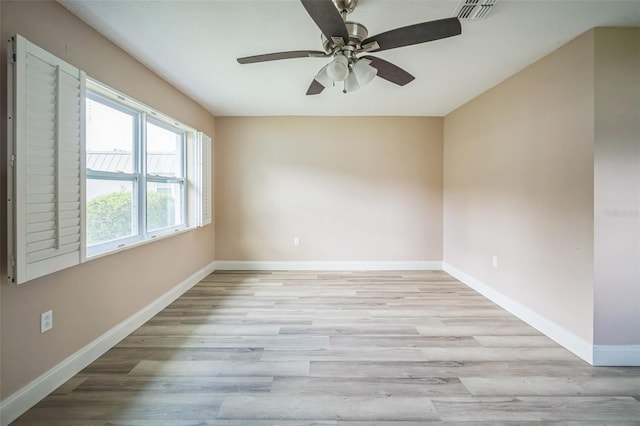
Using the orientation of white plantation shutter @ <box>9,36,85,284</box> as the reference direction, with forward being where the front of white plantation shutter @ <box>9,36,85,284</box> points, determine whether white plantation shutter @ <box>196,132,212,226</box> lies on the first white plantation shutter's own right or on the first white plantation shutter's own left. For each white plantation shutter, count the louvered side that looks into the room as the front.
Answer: on the first white plantation shutter's own left

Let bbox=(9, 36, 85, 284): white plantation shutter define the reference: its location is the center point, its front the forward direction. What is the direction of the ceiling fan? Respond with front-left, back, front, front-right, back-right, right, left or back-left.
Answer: front

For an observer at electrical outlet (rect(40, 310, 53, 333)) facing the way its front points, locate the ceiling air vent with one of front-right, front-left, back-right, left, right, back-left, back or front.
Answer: front

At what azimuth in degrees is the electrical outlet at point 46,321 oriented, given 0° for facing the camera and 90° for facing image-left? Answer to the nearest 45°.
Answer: approximately 315°

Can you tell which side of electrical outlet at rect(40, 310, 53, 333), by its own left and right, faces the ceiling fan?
front

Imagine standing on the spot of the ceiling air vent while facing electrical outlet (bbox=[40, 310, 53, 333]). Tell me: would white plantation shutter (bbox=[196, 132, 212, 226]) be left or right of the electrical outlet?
right

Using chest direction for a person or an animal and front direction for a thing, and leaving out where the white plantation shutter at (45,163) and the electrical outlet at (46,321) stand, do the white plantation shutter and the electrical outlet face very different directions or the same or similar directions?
same or similar directions

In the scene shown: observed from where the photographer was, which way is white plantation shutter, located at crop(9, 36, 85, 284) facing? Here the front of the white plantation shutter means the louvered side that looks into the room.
facing the viewer and to the right of the viewer

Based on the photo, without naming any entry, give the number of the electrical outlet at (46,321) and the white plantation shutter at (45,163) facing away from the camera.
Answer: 0

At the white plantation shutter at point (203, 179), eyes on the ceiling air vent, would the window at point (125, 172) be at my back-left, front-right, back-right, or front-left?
front-right
